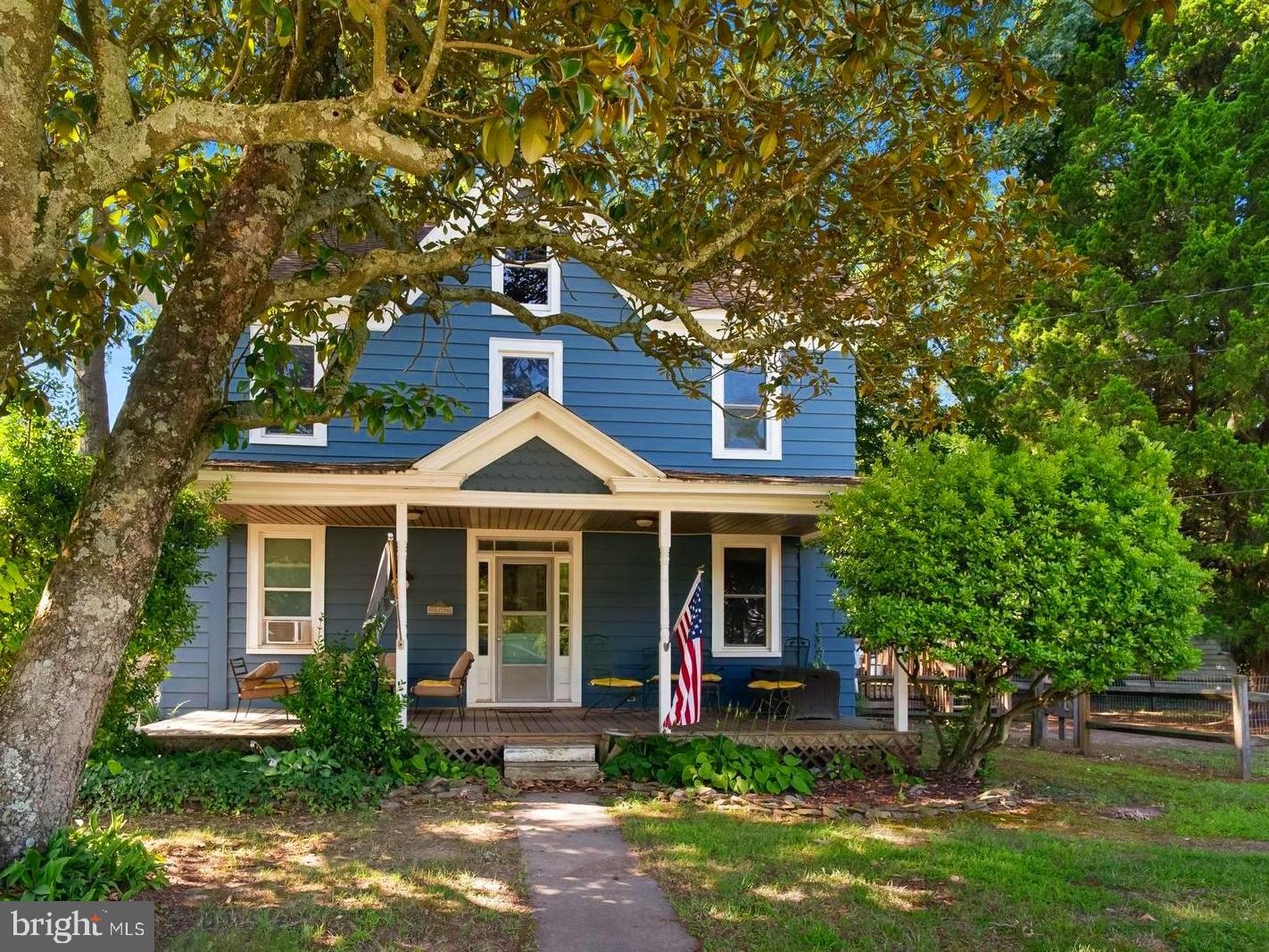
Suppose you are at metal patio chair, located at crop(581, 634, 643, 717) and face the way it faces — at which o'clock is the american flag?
The american flag is roughly at 1 o'clock from the metal patio chair.

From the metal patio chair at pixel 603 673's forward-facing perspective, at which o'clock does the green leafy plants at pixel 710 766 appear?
The green leafy plants is roughly at 1 o'clock from the metal patio chair.

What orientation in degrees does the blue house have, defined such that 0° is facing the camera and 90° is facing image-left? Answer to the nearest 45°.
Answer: approximately 0°

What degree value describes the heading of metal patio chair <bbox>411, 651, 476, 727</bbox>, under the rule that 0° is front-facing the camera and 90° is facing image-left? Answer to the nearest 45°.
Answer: approximately 90°

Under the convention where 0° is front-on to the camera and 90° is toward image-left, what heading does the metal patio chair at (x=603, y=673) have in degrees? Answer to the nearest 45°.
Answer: approximately 315°

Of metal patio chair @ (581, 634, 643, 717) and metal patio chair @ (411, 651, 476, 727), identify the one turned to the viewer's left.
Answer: metal patio chair @ (411, 651, 476, 727)

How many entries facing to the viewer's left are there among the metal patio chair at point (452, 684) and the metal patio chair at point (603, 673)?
1

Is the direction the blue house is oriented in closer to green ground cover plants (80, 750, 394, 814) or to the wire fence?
the green ground cover plants

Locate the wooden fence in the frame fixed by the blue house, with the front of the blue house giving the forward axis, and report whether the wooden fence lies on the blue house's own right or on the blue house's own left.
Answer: on the blue house's own left

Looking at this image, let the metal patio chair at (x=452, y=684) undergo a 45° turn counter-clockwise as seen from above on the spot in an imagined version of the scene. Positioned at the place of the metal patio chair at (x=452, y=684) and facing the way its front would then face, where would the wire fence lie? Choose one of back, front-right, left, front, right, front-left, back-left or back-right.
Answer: back-left
